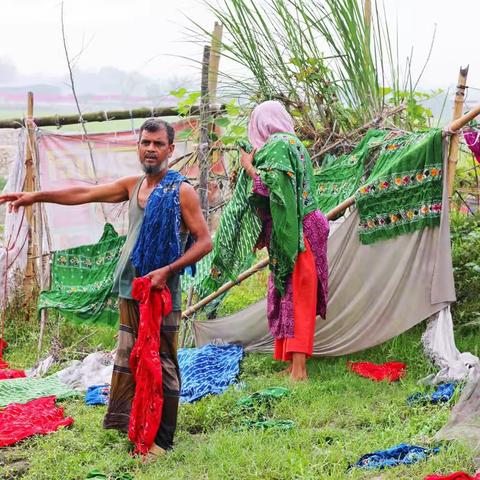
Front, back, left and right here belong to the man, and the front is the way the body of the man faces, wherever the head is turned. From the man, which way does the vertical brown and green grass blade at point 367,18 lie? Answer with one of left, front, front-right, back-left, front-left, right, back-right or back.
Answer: back

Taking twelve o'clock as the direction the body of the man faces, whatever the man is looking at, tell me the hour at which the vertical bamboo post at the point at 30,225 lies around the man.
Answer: The vertical bamboo post is roughly at 4 o'clock from the man.

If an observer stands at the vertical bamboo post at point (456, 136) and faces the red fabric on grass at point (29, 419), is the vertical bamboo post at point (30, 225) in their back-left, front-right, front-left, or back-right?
front-right

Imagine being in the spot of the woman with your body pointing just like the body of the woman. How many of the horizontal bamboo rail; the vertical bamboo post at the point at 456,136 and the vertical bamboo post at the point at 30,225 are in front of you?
2

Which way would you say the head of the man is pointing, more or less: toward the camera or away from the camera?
toward the camera

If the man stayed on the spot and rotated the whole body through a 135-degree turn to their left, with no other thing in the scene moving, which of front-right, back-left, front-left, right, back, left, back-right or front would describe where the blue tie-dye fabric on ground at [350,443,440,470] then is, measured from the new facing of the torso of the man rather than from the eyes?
front-right

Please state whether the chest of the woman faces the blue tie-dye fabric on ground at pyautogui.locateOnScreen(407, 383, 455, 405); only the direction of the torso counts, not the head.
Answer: no

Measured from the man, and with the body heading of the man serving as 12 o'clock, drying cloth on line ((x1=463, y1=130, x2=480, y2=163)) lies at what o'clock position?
The drying cloth on line is roughly at 7 o'clock from the man.

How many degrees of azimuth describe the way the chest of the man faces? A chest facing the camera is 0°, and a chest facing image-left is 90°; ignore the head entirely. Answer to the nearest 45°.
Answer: approximately 45°

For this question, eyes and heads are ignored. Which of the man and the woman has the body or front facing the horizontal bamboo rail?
the woman

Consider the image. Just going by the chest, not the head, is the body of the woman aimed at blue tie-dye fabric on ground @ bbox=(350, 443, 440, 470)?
no
